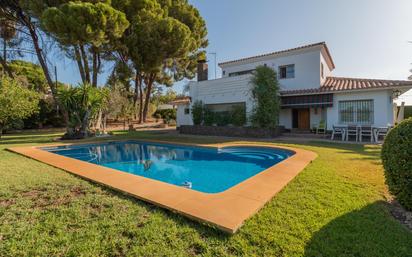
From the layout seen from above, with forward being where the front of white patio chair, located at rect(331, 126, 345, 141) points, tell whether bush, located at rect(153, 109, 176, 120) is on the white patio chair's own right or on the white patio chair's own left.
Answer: on the white patio chair's own right

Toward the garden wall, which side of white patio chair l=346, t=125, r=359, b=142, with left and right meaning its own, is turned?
left

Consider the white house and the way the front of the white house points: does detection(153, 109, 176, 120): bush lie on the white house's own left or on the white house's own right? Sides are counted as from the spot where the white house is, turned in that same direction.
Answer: on the white house's own right

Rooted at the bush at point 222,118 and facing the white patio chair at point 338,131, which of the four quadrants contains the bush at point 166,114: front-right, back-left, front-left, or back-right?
back-left

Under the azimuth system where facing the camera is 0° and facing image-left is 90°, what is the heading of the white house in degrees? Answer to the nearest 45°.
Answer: approximately 0°

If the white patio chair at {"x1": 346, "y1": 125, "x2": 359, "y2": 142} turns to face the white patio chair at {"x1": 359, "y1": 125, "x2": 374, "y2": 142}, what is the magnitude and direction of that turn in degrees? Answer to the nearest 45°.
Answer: approximately 90° to its right
